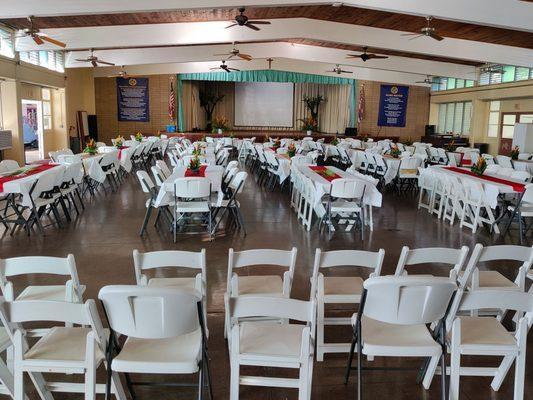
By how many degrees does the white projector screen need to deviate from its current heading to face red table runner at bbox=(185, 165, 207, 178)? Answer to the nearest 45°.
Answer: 0° — it already faces it

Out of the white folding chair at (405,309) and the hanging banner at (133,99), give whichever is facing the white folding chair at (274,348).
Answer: the hanging banner

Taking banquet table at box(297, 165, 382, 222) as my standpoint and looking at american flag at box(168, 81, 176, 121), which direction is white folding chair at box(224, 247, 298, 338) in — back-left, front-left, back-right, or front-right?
back-left

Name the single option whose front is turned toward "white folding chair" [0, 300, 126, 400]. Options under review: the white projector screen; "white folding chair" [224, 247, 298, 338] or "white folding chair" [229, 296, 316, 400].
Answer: the white projector screen

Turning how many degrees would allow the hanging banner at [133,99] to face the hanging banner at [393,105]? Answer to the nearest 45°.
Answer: approximately 90° to its left

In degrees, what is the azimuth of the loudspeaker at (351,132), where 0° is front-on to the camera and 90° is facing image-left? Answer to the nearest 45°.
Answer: approximately 0°
